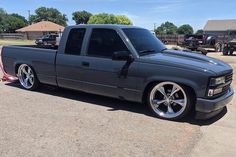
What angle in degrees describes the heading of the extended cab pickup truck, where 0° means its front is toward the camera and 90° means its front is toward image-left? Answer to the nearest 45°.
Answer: approximately 315°
